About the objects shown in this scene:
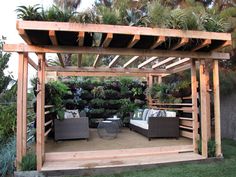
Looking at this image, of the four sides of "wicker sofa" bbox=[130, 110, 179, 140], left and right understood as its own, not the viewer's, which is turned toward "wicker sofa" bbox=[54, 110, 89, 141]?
front

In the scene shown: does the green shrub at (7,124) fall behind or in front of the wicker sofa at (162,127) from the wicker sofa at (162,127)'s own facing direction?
in front

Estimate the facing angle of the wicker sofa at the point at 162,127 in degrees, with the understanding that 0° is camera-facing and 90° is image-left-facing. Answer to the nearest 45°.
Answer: approximately 90°

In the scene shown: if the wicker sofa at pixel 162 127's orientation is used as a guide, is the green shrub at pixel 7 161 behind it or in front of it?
in front
